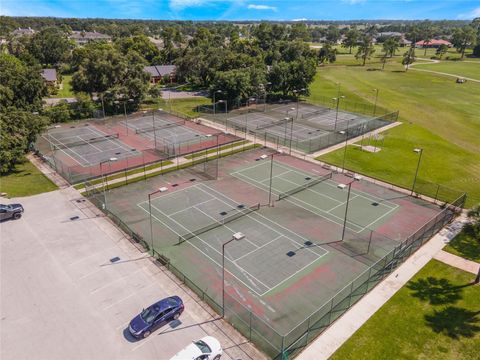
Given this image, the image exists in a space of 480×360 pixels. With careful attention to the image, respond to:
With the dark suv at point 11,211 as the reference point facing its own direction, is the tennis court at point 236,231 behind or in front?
in front

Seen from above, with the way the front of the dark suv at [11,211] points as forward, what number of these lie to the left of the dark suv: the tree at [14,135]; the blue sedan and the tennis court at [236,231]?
1

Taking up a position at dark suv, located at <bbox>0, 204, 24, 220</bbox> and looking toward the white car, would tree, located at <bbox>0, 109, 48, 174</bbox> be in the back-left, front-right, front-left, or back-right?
back-left

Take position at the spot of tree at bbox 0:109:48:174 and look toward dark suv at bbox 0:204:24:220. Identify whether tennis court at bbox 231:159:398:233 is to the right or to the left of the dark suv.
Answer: left

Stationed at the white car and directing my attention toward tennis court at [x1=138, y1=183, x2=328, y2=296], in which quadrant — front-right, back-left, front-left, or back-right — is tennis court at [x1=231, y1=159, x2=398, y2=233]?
front-right

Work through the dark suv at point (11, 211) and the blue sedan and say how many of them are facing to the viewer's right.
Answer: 1

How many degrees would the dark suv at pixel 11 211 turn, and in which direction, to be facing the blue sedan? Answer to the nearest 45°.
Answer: approximately 90° to its right

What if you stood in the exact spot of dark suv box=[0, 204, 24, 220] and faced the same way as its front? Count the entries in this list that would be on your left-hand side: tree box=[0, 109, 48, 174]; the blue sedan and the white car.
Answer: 1

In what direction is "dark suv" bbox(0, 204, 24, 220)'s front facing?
to the viewer's right

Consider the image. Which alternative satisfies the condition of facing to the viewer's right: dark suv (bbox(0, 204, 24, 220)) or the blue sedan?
the dark suv
